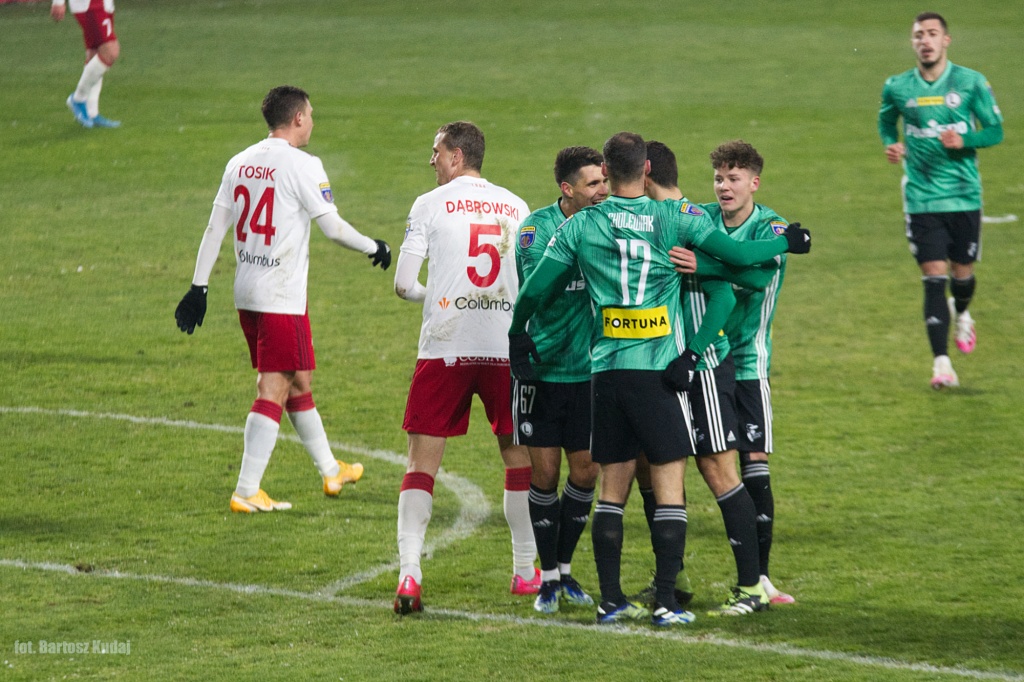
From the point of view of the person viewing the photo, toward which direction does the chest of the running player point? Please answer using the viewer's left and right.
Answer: facing the viewer

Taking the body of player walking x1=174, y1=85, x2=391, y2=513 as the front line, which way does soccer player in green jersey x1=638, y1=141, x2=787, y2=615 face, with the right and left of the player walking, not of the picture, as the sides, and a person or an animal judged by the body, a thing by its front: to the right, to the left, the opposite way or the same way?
the opposite way

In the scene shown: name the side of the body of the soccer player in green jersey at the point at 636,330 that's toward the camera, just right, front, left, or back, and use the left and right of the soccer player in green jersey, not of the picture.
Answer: back

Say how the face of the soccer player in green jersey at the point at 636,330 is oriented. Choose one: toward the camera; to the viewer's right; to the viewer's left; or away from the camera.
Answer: away from the camera

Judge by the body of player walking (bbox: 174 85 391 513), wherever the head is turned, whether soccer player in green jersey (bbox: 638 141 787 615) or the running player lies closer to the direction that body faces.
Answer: the running player

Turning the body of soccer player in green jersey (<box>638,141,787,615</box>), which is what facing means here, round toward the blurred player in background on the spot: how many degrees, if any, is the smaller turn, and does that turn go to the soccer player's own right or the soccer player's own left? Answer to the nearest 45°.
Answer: approximately 90° to the soccer player's own right

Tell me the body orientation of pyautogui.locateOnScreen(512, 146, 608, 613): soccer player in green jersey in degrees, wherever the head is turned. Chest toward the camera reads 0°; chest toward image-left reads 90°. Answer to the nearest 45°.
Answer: approximately 315°

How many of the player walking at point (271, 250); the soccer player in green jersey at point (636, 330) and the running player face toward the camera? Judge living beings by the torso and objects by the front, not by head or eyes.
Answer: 1

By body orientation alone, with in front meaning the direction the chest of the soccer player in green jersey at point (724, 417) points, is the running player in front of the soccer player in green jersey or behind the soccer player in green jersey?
behind

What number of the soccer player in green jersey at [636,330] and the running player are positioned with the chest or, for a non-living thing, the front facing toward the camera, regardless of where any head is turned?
1

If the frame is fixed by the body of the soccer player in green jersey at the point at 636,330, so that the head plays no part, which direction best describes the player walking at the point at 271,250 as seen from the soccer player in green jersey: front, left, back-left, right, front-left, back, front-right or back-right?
front-left

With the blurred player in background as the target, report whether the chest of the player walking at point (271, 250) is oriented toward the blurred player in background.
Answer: no

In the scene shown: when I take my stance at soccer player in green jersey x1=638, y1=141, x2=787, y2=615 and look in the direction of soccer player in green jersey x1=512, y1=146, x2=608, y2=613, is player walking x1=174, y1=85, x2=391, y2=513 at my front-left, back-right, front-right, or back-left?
front-right

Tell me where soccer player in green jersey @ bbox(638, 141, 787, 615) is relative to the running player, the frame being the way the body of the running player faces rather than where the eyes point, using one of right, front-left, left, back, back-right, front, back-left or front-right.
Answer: front

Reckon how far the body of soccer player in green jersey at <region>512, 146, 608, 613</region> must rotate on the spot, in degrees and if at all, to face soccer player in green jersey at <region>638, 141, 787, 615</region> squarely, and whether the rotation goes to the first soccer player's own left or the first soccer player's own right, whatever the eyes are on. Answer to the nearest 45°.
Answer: approximately 45° to the first soccer player's own left
